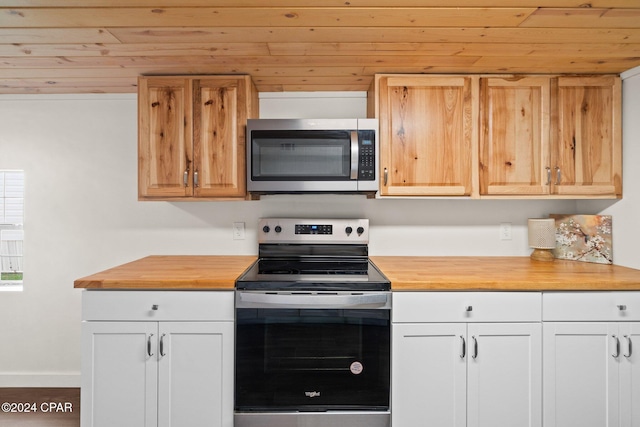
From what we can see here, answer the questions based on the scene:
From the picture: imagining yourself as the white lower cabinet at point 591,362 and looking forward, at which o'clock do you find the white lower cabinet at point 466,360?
the white lower cabinet at point 466,360 is roughly at 2 o'clock from the white lower cabinet at point 591,362.

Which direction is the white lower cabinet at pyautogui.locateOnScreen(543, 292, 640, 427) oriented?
toward the camera

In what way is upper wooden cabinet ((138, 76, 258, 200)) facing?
toward the camera

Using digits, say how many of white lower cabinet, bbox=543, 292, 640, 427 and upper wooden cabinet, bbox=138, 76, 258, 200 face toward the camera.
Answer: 2

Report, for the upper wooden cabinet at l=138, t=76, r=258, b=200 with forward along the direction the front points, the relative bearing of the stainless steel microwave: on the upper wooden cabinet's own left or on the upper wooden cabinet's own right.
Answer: on the upper wooden cabinet's own left

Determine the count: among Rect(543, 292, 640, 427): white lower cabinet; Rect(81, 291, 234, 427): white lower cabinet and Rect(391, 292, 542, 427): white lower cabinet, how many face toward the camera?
3

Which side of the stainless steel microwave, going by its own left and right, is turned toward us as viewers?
front

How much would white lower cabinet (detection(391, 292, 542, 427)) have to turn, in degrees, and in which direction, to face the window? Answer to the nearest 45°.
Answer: approximately 90° to its right

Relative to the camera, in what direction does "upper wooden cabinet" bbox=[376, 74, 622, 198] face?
facing the viewer

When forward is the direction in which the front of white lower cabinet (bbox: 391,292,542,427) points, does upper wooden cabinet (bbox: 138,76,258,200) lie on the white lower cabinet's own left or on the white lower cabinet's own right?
on the white lower cabinet's own right

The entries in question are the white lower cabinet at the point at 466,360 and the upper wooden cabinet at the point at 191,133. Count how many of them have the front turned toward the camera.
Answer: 2

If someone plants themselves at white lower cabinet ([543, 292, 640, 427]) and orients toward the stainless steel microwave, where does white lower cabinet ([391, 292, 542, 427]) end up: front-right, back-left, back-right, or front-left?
front-left
